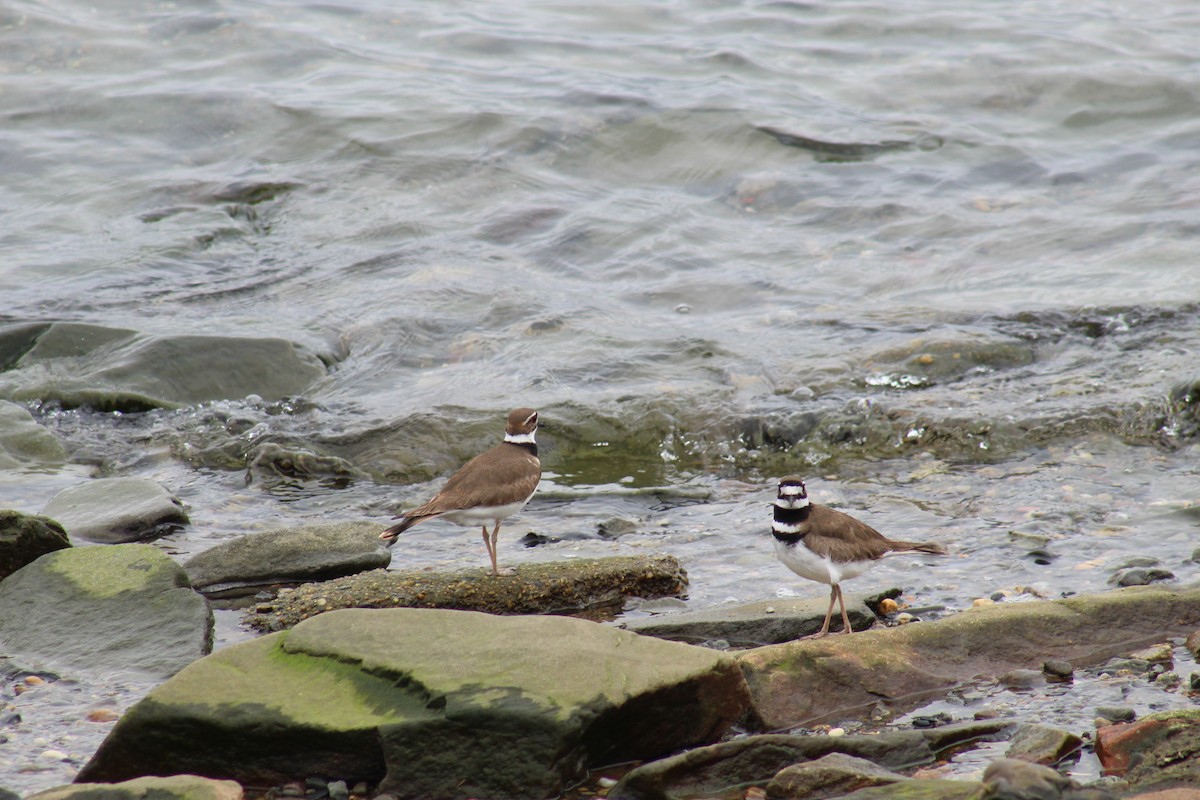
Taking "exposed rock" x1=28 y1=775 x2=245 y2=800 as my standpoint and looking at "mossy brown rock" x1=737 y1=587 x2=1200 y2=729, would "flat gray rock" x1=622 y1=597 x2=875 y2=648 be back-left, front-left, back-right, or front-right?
front-left

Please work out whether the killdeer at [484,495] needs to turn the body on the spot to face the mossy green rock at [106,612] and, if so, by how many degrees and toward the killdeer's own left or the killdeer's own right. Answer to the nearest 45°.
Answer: approximately 135° to the killdeer's own right

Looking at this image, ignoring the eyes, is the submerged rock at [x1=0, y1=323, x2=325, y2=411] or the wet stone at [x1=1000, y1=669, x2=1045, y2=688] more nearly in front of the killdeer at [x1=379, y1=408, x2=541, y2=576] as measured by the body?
the wet stone

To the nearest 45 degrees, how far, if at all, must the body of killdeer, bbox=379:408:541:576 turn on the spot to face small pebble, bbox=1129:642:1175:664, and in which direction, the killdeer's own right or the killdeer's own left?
approximately 45° to the killdeer's own right

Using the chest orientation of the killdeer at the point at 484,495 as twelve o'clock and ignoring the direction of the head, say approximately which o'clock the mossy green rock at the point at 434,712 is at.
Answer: The mossy green rock is roughly at 3 o'clock from the killdeer.

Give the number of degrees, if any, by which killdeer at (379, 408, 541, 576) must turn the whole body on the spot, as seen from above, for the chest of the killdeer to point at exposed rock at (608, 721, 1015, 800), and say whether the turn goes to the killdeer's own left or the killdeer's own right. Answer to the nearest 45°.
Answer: approximately 90° to the killdeer's own right

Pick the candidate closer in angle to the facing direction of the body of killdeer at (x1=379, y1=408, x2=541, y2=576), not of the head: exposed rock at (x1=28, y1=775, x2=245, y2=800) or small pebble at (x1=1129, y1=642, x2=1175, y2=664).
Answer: the small pebble

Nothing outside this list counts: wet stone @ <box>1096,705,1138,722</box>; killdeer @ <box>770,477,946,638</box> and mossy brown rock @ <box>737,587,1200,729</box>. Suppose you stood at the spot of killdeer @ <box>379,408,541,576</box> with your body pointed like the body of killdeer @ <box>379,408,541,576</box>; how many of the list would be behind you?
0

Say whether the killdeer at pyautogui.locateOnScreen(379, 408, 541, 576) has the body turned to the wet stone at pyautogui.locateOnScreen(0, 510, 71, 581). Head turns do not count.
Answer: no

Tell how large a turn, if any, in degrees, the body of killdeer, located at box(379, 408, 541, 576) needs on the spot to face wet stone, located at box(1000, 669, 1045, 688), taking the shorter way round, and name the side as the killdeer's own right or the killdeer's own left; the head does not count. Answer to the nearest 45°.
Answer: approximately 45° to the killdeer's own right

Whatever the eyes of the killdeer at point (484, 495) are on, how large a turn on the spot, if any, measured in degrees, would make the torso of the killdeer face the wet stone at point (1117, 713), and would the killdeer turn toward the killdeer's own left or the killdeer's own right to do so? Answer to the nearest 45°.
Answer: approximately 45° to the killdeer's own right

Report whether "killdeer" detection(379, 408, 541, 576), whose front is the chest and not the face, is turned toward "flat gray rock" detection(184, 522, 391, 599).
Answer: no

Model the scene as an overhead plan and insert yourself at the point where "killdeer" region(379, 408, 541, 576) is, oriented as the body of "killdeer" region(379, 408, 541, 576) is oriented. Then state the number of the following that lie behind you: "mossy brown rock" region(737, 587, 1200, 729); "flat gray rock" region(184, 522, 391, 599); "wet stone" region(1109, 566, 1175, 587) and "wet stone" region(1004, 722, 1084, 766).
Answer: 1

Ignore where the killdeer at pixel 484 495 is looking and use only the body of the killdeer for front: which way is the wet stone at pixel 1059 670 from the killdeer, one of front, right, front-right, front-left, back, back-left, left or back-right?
front-right

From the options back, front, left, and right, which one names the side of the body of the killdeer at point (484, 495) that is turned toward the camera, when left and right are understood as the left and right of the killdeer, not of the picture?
right

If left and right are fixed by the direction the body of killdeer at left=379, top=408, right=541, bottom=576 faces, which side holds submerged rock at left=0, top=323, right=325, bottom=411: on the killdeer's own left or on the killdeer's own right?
on the killdeer's own left

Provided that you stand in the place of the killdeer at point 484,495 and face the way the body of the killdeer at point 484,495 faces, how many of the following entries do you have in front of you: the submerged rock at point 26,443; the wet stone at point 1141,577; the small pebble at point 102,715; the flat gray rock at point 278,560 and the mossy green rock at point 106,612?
1

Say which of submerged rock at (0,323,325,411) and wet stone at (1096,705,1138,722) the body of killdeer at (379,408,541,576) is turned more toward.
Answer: the wet stone
